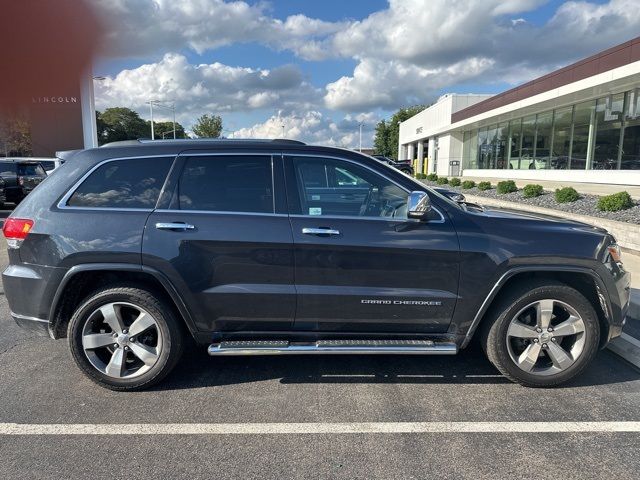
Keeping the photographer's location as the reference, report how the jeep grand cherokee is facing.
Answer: facing to the right of the viewer

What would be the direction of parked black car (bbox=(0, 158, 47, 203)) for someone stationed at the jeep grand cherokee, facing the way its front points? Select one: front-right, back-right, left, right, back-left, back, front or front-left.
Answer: back-left

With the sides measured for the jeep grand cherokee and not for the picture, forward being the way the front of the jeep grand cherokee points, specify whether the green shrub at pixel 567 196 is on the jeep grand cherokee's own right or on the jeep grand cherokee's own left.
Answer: on the jeep grand cherokee's own left

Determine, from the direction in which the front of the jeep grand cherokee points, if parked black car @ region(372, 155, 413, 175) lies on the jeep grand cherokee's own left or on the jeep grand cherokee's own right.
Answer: on the jeep grand cherokee's own left

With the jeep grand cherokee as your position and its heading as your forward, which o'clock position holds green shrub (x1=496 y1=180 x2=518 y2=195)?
The green shrub is roughly at 10 o'clock from the jeep grand cherokee.
